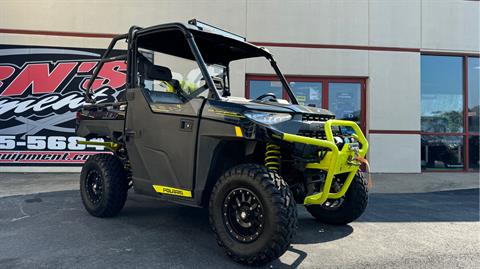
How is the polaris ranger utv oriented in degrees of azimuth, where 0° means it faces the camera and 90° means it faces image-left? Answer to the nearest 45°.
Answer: approximately 315°
